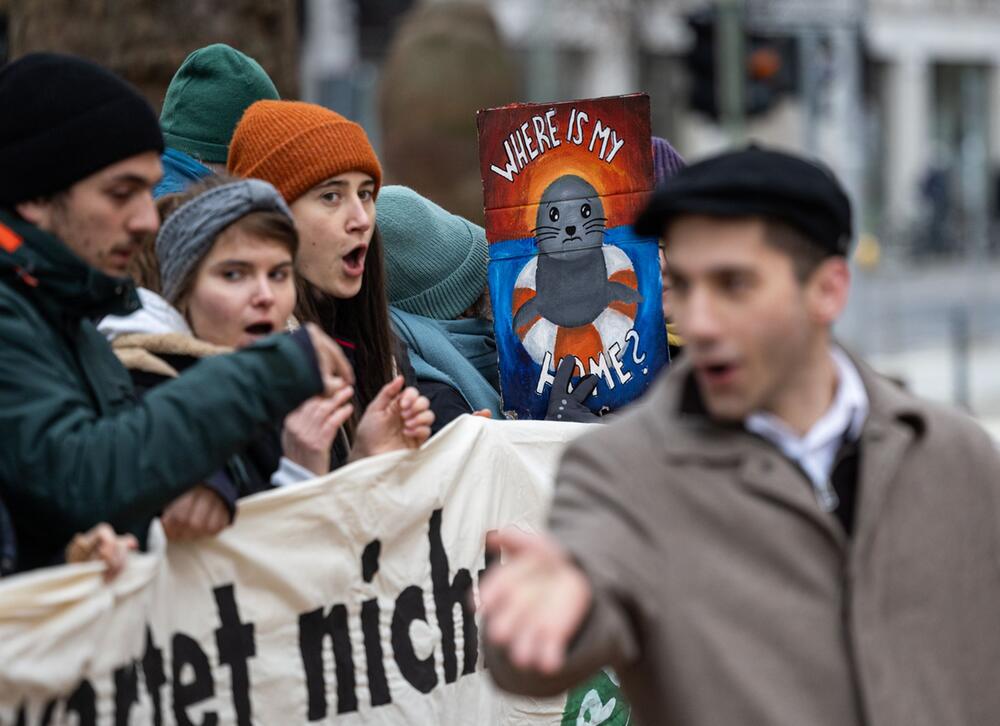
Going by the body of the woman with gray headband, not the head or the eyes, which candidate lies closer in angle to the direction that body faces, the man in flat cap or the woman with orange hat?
the man in flat cap

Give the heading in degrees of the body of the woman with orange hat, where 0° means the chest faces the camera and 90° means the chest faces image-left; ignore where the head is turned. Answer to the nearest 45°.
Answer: approximately 315°

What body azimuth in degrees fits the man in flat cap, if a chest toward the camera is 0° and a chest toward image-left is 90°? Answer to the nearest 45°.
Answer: approximately 0°

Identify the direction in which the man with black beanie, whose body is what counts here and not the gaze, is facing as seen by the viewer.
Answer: to the viewer's right

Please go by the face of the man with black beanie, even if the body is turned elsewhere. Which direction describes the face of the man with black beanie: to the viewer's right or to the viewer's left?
to the viewer's right

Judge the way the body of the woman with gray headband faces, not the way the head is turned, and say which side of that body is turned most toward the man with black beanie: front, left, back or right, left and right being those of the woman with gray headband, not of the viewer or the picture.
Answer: right

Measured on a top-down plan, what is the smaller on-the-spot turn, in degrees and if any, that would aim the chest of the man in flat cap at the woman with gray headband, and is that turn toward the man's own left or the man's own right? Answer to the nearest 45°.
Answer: approximately 135° to the man's own right

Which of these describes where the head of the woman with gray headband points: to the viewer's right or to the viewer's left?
to the viewer's right

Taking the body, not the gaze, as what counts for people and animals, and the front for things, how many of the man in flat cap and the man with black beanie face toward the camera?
1

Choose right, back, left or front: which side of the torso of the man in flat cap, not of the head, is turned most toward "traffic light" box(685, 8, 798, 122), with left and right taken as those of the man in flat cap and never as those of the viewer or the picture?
back
